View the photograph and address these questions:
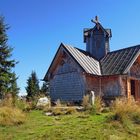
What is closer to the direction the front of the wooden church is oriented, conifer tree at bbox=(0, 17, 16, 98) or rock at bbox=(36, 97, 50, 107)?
the rock

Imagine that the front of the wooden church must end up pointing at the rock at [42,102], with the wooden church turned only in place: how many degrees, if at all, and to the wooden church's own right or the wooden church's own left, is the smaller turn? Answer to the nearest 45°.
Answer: approximately 90° to the wooden church's own right
